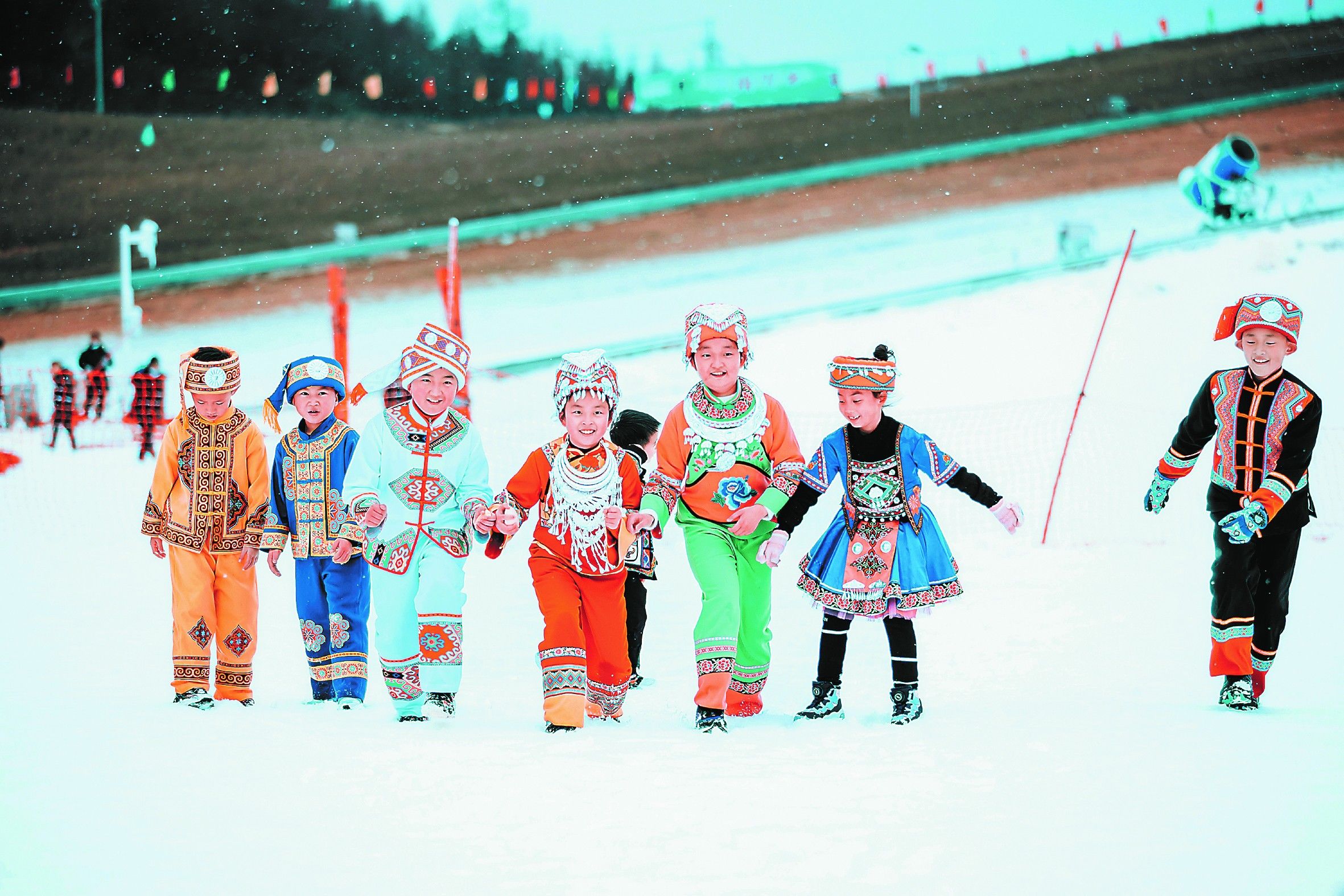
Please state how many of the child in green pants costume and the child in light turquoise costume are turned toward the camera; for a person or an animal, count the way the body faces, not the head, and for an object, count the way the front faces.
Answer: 2

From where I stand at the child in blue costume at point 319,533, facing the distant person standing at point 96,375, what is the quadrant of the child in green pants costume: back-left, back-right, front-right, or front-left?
back-right

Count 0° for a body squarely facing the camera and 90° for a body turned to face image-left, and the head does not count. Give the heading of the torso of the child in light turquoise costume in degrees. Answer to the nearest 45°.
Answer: approximately 0°

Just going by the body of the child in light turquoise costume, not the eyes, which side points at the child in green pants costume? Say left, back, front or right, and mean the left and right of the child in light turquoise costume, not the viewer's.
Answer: left
